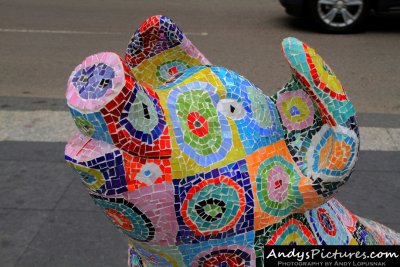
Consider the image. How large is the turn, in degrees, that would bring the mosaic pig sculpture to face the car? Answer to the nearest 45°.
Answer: approximately 135° to its right

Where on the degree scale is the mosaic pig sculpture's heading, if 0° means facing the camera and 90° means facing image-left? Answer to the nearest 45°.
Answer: approximately 45°
